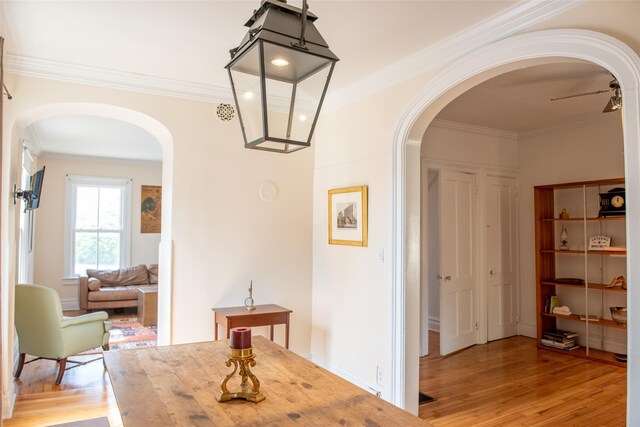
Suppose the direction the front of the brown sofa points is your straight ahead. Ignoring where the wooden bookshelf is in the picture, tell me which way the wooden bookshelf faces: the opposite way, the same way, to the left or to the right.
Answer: to the right

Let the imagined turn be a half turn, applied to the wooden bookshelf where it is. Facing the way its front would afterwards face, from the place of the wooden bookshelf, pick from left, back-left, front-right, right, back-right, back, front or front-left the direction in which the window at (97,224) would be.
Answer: back-left

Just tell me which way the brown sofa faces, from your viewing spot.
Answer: facing the viewer

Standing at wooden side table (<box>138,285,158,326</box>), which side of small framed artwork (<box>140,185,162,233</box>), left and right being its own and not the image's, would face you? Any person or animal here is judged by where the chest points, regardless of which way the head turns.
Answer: front

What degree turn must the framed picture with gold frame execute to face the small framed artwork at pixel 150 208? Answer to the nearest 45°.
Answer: approximately 90° to its right

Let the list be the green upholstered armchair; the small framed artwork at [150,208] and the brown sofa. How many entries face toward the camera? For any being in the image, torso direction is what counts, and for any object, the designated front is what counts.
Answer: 2

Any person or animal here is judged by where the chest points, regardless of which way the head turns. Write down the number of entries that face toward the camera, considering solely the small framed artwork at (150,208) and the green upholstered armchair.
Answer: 1

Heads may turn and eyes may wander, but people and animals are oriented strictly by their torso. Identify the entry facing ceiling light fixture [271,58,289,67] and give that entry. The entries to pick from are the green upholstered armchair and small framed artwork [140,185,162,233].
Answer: the small framed artwork

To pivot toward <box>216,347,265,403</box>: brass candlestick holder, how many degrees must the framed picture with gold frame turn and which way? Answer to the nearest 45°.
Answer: approximately 45° to its left

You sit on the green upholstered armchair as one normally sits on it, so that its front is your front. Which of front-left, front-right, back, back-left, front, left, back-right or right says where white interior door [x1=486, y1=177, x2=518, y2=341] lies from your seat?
front-right

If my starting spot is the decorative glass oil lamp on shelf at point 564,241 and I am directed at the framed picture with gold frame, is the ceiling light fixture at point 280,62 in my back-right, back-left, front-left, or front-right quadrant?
front-left

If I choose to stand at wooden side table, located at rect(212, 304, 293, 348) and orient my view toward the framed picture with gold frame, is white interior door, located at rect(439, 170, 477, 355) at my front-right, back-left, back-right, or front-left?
front-left

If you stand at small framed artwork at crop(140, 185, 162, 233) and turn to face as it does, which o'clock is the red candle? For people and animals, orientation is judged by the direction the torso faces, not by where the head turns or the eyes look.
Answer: The red candle is roughly at 12 o'clock from the small framed artwork.

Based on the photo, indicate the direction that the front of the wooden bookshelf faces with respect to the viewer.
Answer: facing the viewer and to the left of the viewer

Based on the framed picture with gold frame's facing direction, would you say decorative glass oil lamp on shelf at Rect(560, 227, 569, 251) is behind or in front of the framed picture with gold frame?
behind

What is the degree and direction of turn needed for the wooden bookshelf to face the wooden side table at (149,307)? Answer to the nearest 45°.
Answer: approximately 45° to its right

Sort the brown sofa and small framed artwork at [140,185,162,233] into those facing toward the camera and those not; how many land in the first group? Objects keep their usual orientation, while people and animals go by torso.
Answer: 2
